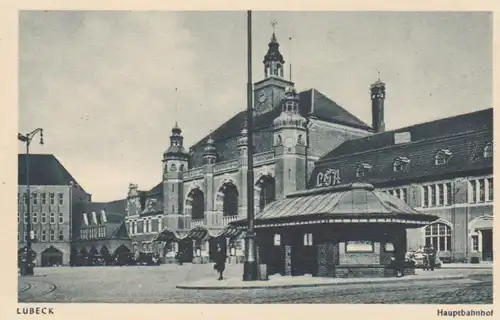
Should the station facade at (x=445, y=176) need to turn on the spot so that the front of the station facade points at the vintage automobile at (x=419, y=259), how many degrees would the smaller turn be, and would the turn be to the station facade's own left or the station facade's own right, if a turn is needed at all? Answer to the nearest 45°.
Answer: approximately 45° to the station facade's own left

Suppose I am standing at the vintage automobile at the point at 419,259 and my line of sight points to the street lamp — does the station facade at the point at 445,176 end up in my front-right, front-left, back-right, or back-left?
back-right

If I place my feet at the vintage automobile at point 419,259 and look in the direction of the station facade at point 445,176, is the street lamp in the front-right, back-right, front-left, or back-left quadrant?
back-left

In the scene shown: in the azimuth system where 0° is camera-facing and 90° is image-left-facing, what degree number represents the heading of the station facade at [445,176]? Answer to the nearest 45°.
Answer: approximately 45°
